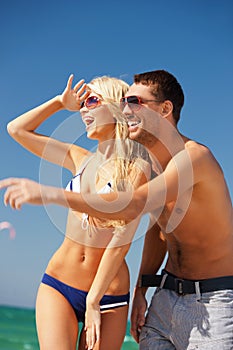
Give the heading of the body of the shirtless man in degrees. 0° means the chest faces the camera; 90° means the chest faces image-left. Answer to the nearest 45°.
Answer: approximately 45°

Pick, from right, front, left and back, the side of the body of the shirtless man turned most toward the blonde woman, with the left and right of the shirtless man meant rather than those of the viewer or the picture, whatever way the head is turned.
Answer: front
